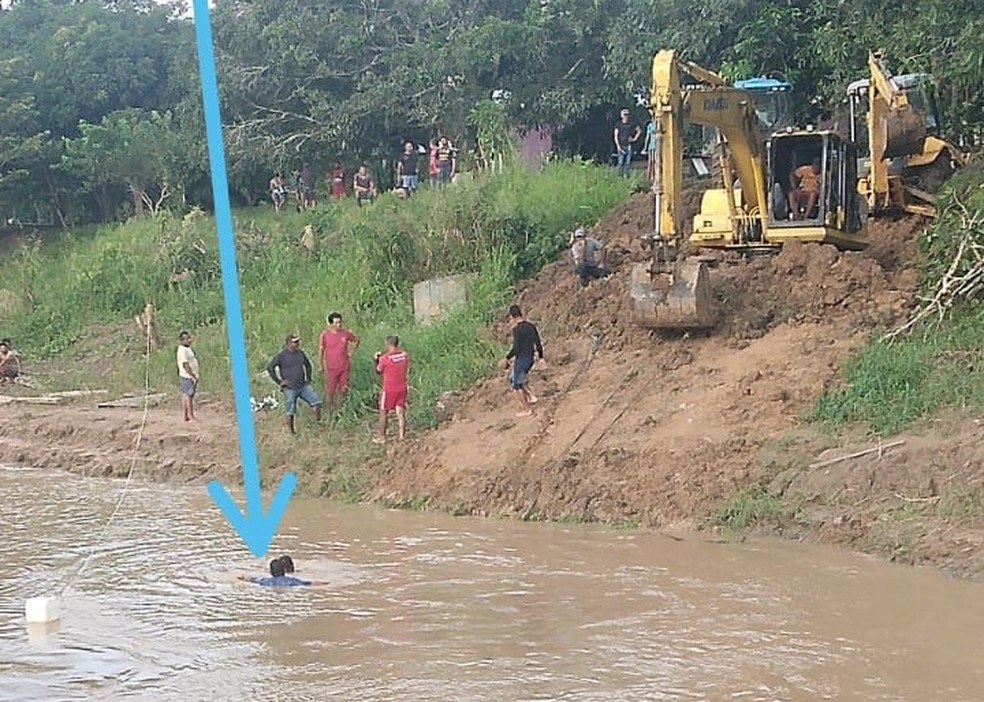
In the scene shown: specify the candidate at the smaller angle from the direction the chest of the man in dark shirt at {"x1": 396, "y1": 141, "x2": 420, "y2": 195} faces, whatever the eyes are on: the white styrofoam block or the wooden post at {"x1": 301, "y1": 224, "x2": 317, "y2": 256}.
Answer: the white styrofoam block

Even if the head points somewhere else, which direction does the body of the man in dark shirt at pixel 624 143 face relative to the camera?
toward the camera

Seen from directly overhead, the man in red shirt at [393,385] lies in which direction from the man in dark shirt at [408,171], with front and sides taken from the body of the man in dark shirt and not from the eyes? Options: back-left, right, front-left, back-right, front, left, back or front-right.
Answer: front

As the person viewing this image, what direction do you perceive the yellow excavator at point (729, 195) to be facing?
facing the viewer and to the left of the viewer

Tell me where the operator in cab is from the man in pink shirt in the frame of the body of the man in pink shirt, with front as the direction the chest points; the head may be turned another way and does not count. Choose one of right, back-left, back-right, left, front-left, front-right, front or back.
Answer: left

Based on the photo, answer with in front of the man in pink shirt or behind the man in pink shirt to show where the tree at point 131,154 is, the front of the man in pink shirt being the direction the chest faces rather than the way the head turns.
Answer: behind

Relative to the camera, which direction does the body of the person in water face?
away from the camera

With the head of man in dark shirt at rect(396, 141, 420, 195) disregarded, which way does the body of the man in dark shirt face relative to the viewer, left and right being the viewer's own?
facing the viewer

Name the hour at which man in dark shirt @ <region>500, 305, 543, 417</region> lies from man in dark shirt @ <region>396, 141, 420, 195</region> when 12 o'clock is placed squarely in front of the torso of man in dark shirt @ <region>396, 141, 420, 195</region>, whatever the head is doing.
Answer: man in dark shirt @ <region>500, 305, 543, 417</region> is roughly at 12 o'clock from man in dark shirt @ <region>396, 141, 420, 195</region>.

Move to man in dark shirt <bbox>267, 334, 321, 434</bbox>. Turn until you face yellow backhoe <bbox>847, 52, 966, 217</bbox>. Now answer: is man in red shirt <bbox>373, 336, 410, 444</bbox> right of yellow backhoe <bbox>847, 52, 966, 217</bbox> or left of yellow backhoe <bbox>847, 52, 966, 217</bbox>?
right

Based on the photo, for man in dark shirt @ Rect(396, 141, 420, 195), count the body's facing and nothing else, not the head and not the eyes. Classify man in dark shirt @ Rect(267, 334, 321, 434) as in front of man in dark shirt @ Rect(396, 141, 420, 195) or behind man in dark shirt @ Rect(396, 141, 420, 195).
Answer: in front

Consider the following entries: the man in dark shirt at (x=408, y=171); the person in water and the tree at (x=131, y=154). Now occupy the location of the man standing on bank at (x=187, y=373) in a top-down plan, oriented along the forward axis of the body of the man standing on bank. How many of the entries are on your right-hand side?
1

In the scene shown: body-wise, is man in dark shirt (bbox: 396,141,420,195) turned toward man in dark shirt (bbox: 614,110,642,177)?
no

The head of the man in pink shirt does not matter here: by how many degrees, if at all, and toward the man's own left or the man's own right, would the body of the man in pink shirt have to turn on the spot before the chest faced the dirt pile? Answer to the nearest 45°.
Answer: approximately 90° to the man's own left
